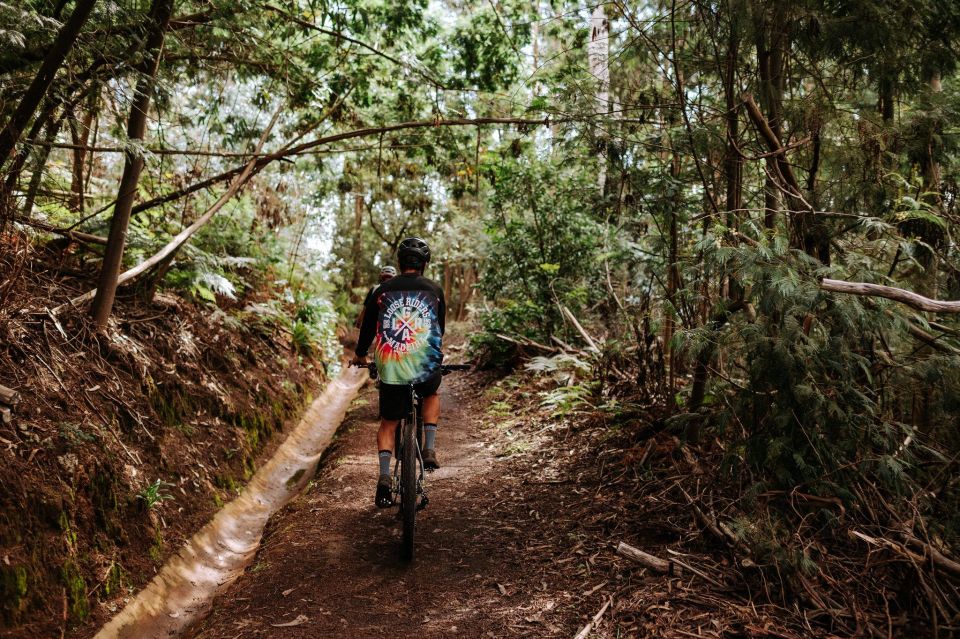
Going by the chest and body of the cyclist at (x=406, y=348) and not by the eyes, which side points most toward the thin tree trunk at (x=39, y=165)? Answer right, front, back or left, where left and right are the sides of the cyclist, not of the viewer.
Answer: left

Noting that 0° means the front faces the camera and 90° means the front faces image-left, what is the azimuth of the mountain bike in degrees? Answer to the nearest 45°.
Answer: approximately 180°

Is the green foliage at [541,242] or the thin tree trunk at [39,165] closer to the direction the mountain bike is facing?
the green foliage

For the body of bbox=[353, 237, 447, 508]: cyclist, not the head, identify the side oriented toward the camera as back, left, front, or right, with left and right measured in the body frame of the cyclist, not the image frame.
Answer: back

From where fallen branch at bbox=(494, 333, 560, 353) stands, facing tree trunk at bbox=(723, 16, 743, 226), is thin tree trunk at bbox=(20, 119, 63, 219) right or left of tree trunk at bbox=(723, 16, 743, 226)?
right

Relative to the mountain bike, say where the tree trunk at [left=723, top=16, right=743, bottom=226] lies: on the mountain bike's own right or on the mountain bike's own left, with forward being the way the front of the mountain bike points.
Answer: on the mountain bike's own right

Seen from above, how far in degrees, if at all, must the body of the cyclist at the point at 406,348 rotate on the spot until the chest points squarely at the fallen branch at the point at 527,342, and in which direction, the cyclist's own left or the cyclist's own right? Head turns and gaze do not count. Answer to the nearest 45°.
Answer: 0° — they already face it

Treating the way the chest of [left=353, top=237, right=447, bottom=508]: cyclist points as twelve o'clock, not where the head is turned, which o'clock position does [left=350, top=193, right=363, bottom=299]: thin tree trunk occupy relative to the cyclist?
The thin tree trunk is roughly at 12 o'clock from the cyclist.

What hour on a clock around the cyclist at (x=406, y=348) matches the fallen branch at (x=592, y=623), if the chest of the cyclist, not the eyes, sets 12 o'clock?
The fallen branch is roughly at 5 o'clock from the cyclist.

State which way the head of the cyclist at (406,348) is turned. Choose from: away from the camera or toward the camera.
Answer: away from the camera

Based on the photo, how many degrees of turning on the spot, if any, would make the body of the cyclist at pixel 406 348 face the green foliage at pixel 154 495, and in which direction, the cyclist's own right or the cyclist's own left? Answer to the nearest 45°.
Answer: approximately 90° to the cyclist's own left

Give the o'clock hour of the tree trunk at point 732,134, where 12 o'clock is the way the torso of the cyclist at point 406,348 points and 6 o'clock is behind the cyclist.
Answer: The tree trunk is roughly at 3 o'clock from the cyclist.

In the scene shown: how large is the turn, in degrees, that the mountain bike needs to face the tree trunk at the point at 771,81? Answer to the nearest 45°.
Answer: approximately 90° to its right
